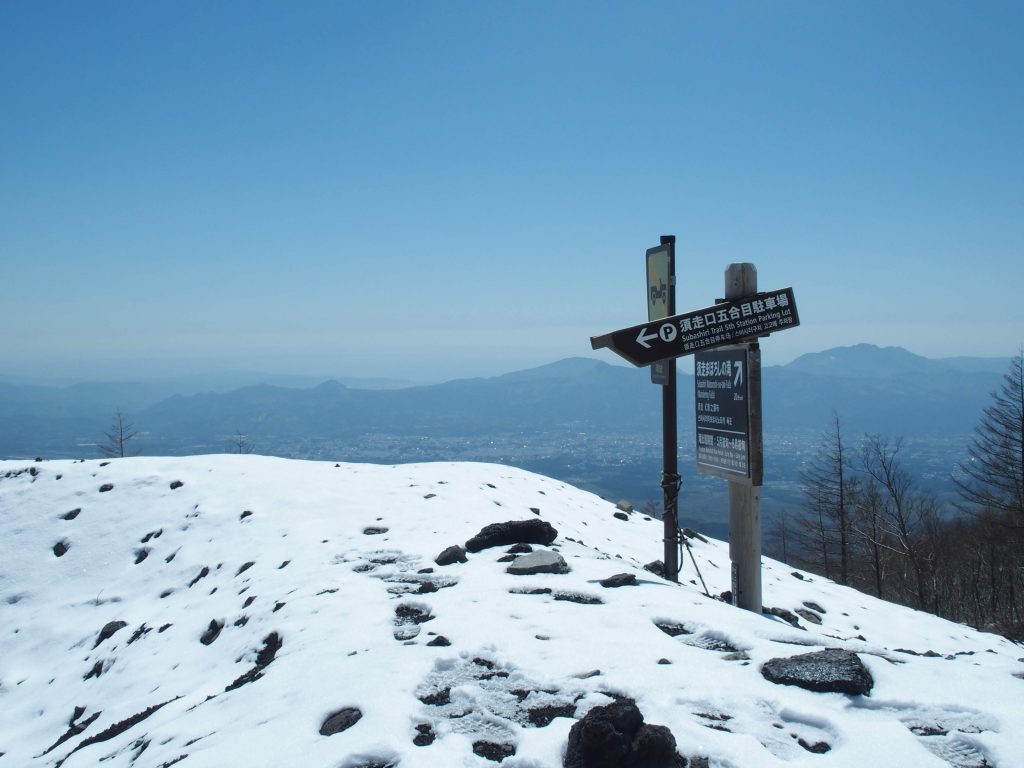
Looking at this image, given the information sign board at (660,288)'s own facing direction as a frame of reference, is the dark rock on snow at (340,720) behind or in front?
in front

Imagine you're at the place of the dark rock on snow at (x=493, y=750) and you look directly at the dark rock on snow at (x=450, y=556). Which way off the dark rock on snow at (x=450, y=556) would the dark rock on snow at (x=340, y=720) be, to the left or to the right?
left

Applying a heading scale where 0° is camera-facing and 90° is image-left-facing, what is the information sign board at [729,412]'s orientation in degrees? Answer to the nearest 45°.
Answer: approximately 45°

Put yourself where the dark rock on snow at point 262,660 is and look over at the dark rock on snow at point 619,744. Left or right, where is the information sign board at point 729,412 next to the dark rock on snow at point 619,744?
left

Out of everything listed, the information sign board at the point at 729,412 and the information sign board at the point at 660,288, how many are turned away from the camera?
0

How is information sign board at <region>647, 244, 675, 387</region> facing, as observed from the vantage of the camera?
facing the viewer and to the left of the viewer

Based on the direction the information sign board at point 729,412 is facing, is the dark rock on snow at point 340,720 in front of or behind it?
in front

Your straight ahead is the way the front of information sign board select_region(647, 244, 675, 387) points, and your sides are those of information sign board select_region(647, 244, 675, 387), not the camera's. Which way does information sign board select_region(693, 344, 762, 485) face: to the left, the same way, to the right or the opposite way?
the same way

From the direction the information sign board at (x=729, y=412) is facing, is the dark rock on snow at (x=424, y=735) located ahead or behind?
ahead
